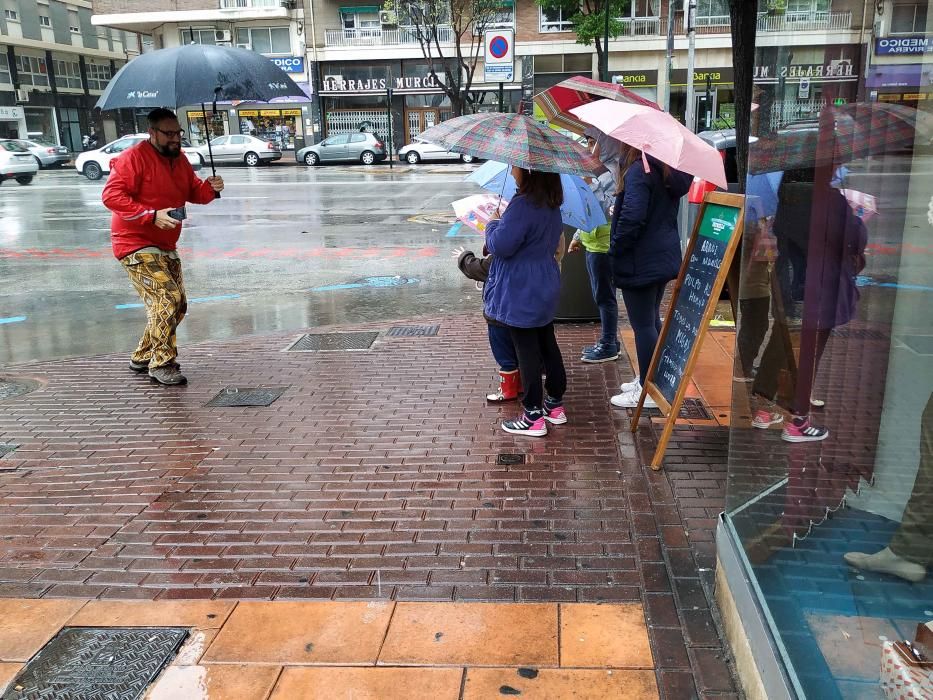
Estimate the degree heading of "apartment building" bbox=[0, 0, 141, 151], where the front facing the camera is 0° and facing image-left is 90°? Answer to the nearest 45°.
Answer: approximately 315°

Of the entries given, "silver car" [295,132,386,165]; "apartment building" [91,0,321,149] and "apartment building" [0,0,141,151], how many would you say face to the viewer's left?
1

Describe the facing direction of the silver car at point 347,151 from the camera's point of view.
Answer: facing to the left of the viewer

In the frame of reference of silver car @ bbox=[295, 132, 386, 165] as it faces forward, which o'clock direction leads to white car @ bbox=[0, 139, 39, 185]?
The white car is roughly at 11 o'clock from the silver car.

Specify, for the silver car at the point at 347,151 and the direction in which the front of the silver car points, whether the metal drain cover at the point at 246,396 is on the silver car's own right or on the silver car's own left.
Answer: on the silver car's own left

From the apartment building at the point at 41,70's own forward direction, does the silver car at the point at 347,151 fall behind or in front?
in front

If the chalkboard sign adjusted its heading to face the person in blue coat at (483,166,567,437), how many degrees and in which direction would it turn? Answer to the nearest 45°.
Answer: approximately 45° to its right

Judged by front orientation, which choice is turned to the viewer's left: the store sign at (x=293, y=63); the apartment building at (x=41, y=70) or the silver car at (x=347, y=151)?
the silver car

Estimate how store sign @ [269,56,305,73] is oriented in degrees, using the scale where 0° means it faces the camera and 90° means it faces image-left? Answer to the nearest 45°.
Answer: approximately 0°

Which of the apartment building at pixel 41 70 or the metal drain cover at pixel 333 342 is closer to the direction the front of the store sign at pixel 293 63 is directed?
the metal drain cover

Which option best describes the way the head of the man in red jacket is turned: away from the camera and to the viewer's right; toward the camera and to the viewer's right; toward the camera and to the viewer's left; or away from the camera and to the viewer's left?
toward the camera and to the viewer's right

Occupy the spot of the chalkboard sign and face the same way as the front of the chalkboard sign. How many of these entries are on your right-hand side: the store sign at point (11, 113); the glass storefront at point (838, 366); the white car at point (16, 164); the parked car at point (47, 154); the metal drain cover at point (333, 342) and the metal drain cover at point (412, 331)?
5
